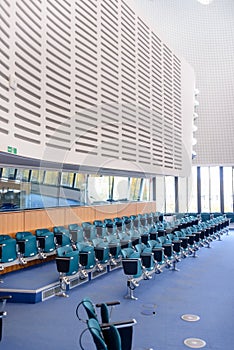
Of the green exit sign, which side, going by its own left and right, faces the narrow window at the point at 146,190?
left

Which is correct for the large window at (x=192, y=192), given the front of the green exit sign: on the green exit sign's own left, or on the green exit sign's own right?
on the green exit sign's own left

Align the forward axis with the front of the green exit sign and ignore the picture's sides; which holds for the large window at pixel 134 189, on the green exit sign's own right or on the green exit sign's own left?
on the green exit sign's own left

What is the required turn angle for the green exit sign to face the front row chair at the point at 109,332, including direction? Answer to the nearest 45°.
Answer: approximately 45° to its right

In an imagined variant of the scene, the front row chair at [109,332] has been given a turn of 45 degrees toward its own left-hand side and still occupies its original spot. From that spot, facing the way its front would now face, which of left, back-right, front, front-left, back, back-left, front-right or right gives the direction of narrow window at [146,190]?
front-left

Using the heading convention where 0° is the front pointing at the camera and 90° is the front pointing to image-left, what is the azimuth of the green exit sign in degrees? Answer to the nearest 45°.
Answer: approximately 315°

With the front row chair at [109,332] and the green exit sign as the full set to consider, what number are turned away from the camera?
0

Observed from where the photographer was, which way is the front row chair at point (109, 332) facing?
facing to the right of the viewer

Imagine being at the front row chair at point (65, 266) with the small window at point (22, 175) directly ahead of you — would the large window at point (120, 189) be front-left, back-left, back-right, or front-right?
front-right
